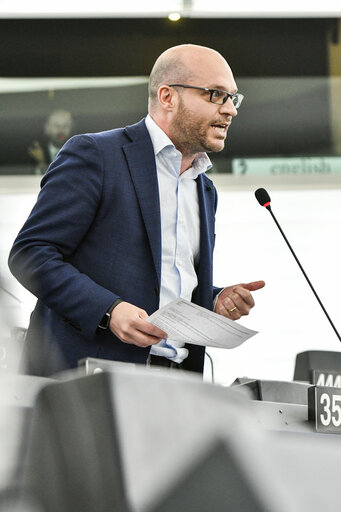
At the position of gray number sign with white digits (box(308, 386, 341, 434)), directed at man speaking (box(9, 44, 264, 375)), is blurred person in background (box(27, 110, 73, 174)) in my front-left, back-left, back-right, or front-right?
front-right

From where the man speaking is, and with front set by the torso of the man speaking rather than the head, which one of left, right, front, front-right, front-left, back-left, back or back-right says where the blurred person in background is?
back-left

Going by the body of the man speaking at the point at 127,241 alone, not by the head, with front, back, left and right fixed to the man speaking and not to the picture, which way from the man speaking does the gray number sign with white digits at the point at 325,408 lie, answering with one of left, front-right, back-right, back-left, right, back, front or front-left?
front

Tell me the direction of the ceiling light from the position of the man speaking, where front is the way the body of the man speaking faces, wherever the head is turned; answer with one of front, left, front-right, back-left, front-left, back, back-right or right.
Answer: back-left

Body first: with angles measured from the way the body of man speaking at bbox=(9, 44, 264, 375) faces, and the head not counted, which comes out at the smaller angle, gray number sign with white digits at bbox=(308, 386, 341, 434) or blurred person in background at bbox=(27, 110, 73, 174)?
the gray number sign with white digits

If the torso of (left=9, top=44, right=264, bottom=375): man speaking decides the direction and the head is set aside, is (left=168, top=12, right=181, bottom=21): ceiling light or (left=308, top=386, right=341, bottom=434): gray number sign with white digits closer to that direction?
the gray number sign with white digits

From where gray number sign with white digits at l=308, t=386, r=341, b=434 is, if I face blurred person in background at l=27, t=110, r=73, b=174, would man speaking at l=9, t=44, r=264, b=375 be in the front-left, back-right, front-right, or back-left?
front-left

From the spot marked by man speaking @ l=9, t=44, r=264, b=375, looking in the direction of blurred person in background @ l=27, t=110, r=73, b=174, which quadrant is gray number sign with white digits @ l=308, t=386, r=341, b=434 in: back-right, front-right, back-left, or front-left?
back-right

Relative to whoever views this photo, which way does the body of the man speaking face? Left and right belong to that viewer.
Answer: facing the viewer and to the right of the viewer
